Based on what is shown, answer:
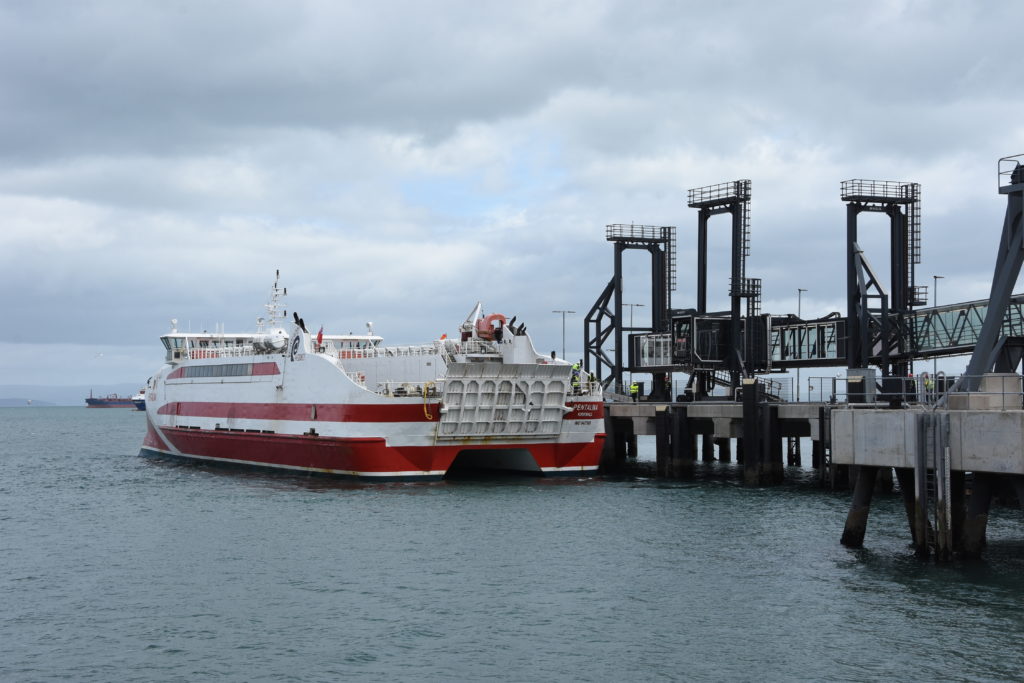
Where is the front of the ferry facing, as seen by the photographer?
facing away from the viewer and to the left of the viewer
